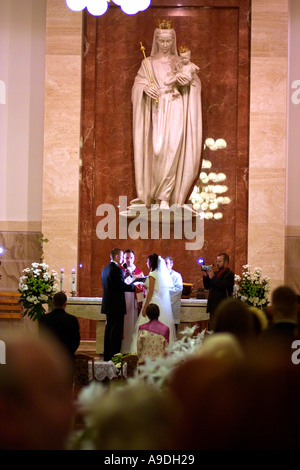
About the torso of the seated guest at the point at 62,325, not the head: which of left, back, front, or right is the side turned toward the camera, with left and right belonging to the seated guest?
back

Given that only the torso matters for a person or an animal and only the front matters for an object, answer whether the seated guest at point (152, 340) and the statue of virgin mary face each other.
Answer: yes

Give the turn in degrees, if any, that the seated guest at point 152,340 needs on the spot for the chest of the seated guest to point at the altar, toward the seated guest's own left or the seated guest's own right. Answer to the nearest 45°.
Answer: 0° — they already face it

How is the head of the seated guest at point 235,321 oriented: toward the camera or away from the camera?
away from the camera

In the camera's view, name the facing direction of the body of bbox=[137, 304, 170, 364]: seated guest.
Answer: away from the camera

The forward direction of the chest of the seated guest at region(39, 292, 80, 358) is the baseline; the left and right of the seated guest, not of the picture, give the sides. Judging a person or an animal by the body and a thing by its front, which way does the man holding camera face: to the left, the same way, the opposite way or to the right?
to the left

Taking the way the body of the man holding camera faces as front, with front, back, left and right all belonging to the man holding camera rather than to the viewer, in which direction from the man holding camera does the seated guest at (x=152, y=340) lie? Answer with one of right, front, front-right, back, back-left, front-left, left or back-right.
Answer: left

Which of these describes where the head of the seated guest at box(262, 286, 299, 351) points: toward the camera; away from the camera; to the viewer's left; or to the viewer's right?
away from the camera

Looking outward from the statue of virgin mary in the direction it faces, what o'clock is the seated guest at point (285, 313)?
The seated guest is roughly at 12 o'clock from the statue of virgin mary.

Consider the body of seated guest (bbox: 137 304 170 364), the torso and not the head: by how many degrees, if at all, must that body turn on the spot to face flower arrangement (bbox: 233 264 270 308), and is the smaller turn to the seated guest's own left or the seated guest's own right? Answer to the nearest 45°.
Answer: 0° — they already face it

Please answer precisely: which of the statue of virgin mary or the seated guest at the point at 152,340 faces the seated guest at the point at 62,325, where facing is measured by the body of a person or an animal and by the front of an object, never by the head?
the statue of virgin mary

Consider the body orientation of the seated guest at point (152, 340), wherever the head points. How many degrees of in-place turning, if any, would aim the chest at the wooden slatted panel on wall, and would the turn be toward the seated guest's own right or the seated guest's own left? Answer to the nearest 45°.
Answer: approximately 45° to the seated guest's own left

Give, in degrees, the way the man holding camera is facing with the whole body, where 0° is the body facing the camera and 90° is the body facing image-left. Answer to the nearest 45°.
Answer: approximately 90°

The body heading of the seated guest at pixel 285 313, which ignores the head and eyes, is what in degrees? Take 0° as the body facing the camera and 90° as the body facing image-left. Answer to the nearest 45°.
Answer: approximately 180°

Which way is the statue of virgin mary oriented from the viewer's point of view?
toward the camera
